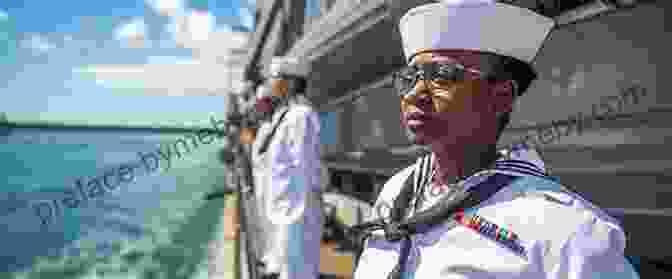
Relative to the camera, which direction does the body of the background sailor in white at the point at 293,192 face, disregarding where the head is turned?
to the viewer's left

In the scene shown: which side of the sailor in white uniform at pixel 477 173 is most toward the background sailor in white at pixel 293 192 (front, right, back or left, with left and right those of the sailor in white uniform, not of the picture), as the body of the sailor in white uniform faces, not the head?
right

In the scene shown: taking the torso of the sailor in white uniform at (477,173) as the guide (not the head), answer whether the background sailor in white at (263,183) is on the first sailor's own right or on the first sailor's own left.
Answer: on the first sailor's own right

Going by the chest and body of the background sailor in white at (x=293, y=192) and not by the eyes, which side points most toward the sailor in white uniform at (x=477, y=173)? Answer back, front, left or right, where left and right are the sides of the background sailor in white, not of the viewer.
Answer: left

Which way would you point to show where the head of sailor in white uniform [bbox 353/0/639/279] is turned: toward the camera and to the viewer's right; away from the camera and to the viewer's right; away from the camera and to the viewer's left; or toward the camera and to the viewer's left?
toward the camera and to the viewer's left

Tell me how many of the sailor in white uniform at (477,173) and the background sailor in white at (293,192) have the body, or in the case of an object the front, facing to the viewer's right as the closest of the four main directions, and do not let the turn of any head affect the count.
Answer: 0

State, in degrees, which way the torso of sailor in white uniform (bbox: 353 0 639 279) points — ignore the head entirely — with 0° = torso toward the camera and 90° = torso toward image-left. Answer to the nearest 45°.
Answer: approximately 45°
